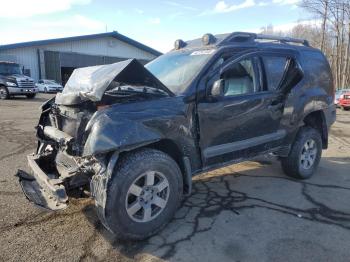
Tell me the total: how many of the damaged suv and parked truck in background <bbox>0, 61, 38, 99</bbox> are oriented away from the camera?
0

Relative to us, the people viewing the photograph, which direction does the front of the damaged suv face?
facing the viewer and to the left of the viewer

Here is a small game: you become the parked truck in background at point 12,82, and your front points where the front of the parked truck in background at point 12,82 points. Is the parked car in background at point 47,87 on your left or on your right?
on your left

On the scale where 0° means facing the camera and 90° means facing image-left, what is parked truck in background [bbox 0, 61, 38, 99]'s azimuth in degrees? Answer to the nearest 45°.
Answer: approximately 315°

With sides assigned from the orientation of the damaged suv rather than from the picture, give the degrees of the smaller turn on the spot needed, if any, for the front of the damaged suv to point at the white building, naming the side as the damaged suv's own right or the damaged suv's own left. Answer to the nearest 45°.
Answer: approximately 135° to the damaged suv's own right

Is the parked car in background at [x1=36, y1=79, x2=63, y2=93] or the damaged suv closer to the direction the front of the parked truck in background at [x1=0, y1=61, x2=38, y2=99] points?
the damaged suv

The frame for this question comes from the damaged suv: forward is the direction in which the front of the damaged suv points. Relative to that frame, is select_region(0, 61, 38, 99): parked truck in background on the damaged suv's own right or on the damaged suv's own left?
on the damaged suv's own right
